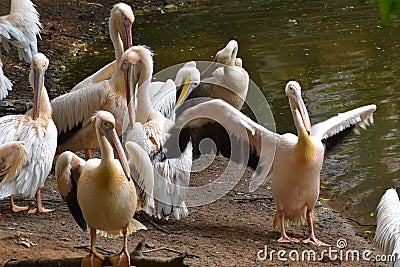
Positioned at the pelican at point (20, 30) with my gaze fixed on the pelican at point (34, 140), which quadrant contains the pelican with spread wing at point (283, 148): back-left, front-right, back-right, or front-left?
front-left

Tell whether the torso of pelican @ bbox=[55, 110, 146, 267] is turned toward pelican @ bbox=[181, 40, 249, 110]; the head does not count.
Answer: no

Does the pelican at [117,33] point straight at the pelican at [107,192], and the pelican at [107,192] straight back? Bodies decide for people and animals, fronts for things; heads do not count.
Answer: no

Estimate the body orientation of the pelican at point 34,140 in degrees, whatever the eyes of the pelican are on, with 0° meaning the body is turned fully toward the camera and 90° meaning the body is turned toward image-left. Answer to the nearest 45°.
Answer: approximately 315°

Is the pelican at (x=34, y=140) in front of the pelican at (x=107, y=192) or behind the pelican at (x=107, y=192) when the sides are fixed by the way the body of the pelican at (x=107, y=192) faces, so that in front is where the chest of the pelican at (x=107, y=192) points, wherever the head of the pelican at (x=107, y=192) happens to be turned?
behind

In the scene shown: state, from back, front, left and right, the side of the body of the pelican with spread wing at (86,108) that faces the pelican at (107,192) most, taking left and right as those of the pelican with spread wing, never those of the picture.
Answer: right

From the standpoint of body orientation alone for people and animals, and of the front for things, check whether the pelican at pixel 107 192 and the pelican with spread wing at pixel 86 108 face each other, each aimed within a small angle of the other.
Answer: no

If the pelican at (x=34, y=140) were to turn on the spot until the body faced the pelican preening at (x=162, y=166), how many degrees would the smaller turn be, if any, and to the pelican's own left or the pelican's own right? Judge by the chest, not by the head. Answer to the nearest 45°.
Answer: approximately 45° to the pelican's own left

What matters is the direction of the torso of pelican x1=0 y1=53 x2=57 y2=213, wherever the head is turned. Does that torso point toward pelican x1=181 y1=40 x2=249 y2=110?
no

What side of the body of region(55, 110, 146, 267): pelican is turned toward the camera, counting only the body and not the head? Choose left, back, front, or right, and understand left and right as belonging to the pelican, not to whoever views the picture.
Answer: front

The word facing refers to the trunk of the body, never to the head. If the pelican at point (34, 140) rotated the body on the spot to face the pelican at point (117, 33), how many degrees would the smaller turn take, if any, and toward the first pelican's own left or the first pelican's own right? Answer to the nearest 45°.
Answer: approximately 90° to the first pelican's own left

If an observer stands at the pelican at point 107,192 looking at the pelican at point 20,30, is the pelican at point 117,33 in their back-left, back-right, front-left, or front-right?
front-right

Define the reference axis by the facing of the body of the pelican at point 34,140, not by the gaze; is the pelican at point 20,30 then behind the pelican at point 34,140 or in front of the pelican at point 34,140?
behind

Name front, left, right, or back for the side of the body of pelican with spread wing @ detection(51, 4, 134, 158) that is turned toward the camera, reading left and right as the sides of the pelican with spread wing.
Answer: right
